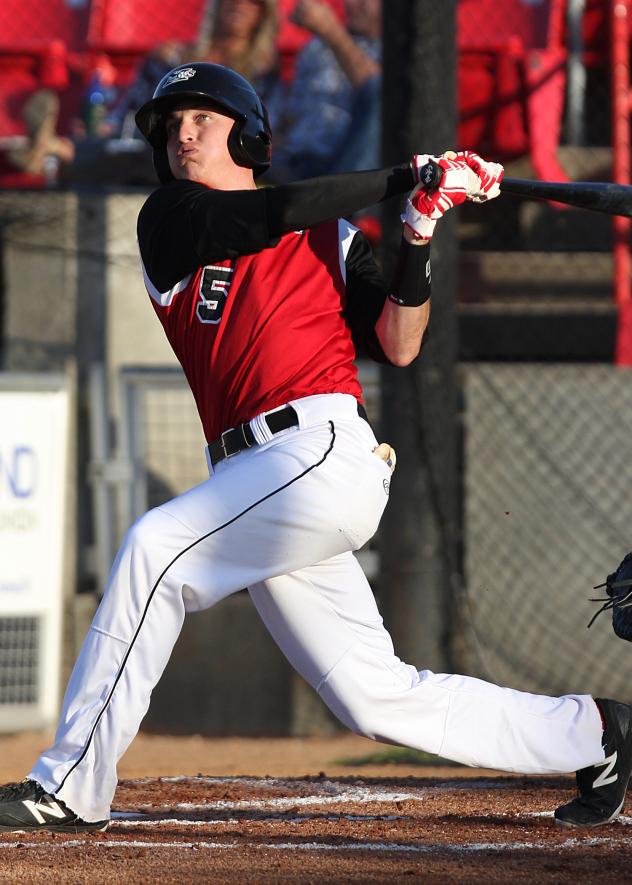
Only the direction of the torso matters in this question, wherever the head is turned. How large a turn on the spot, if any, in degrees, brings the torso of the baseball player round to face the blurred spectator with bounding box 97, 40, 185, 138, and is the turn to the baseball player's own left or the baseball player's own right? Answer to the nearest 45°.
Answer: approximately 135° to the baseball player's own right

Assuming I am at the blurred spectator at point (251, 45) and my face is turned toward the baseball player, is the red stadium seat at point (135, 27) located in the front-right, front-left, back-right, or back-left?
back-right

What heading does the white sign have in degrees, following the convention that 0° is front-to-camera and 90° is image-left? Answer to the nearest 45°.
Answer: approximately 0°

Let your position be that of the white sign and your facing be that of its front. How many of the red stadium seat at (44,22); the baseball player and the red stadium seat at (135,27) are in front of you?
1

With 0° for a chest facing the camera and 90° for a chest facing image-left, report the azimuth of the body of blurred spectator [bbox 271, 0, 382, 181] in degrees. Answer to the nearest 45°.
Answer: approximately 45°

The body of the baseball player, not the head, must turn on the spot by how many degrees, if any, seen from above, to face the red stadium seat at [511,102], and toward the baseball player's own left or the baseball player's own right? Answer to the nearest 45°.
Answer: approximately 135° to the baseball player's own right

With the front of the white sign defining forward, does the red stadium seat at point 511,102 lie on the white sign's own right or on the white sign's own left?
on the white sign's own left

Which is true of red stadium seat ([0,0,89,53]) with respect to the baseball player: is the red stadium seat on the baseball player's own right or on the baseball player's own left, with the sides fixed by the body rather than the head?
on the baseball player's own right

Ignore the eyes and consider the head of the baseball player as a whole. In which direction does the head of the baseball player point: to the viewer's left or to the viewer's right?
to the viewer's left
